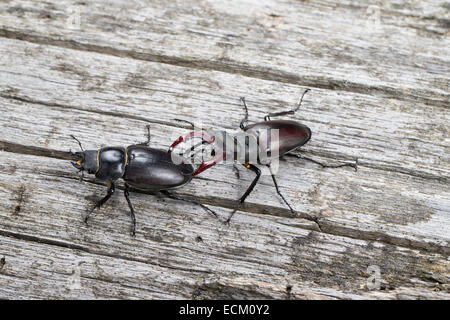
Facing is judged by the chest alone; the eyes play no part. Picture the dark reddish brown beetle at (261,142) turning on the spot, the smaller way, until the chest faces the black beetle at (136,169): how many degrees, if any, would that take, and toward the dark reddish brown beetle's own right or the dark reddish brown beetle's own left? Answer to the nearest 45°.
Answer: approximately 45° to the dark reddish brown beetle's own left

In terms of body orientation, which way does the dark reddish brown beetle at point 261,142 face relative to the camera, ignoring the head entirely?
to the viewer's left

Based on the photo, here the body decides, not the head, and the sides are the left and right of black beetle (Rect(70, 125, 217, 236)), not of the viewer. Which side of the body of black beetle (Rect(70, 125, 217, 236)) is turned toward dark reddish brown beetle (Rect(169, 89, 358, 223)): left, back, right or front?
back

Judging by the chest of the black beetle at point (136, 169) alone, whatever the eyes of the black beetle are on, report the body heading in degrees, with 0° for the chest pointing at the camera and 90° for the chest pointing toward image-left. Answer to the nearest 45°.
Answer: approximately 90°

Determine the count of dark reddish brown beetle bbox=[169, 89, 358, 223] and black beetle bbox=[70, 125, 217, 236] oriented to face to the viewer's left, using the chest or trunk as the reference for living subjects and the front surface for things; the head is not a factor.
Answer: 2
